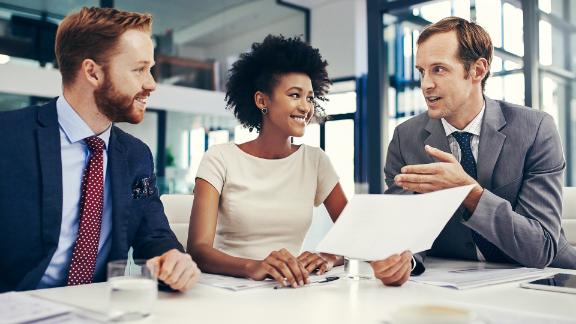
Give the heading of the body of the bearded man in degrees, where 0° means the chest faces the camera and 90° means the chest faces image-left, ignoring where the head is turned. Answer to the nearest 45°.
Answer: approximately 315°

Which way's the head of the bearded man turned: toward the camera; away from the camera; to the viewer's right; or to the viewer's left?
to the viewer's right

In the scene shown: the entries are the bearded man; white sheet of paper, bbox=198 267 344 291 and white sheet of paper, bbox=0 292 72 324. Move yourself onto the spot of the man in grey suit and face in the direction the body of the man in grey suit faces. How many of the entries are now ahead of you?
3

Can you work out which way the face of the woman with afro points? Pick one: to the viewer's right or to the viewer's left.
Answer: to the viewer's right

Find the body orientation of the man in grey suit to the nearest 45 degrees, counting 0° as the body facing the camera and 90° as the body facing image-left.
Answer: approximately 45°

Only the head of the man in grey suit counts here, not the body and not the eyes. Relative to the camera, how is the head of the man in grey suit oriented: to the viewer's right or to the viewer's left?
to the viewer's left

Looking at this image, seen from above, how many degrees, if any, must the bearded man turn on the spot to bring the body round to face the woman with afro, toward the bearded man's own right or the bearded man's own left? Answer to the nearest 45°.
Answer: approximately 90° to the bearded man's own left

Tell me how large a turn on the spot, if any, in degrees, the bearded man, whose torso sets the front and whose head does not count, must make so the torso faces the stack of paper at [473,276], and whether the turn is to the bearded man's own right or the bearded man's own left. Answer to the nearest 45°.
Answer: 0° — they already face it
